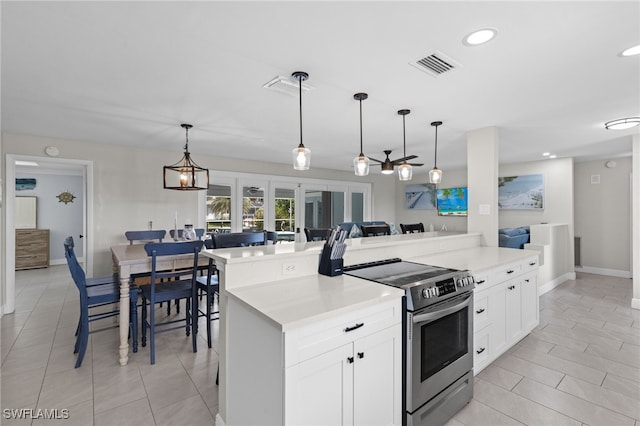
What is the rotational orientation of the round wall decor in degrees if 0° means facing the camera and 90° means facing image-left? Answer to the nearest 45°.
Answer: approximately 0°

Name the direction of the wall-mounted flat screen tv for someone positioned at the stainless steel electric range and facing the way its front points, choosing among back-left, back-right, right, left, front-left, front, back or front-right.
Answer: back-left

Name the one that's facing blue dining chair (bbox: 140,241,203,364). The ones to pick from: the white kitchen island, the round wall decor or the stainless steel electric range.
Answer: the round wall decor

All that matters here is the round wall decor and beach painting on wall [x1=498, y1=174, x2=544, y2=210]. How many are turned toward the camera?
2

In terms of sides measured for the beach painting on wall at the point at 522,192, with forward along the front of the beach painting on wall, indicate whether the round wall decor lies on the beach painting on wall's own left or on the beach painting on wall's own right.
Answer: on the beach painting on wall's own right

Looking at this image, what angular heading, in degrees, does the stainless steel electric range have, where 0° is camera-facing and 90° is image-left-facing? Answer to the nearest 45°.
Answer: approximately 315°

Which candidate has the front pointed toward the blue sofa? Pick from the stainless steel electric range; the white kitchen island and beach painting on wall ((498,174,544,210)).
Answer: the beach painting on wall

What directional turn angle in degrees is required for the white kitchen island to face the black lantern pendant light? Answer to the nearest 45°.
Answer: approximately 180°

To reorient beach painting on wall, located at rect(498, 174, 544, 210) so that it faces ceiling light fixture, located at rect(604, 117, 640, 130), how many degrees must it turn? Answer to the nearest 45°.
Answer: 0° — it already faces it

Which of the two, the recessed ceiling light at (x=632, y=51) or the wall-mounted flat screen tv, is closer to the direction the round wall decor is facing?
the recessed ceiling light

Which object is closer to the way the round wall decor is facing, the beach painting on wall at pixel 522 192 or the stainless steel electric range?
the stainless steel electric range

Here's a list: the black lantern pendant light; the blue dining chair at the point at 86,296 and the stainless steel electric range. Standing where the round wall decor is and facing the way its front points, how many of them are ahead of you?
3
